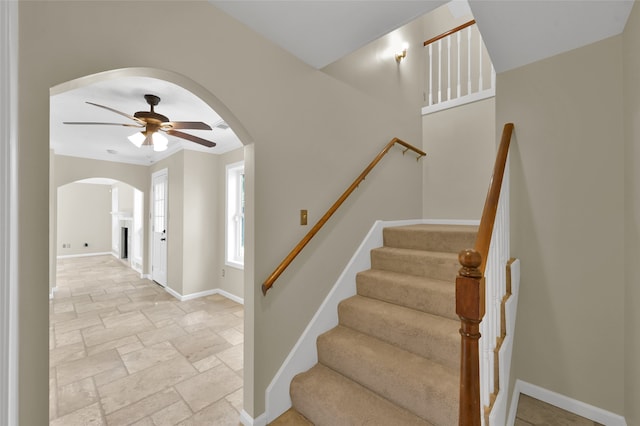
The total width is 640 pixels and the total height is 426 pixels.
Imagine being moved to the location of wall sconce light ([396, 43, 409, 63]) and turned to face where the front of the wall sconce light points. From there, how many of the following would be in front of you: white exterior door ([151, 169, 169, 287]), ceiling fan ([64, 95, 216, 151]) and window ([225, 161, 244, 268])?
0

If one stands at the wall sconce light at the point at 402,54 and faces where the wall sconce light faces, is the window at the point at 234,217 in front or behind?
behind

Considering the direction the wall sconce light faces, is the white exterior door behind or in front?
behind

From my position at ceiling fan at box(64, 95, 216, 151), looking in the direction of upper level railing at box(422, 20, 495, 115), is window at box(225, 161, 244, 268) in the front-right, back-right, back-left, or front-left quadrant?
front-left

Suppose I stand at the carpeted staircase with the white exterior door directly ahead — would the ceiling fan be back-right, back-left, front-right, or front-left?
front-left
